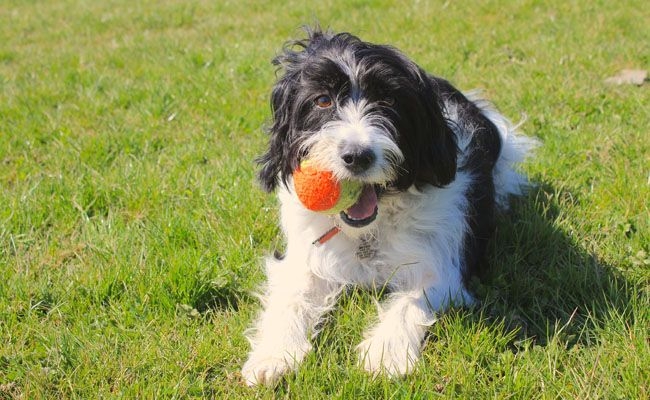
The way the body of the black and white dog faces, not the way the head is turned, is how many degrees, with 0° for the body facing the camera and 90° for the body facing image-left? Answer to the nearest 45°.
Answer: approximately 45°
